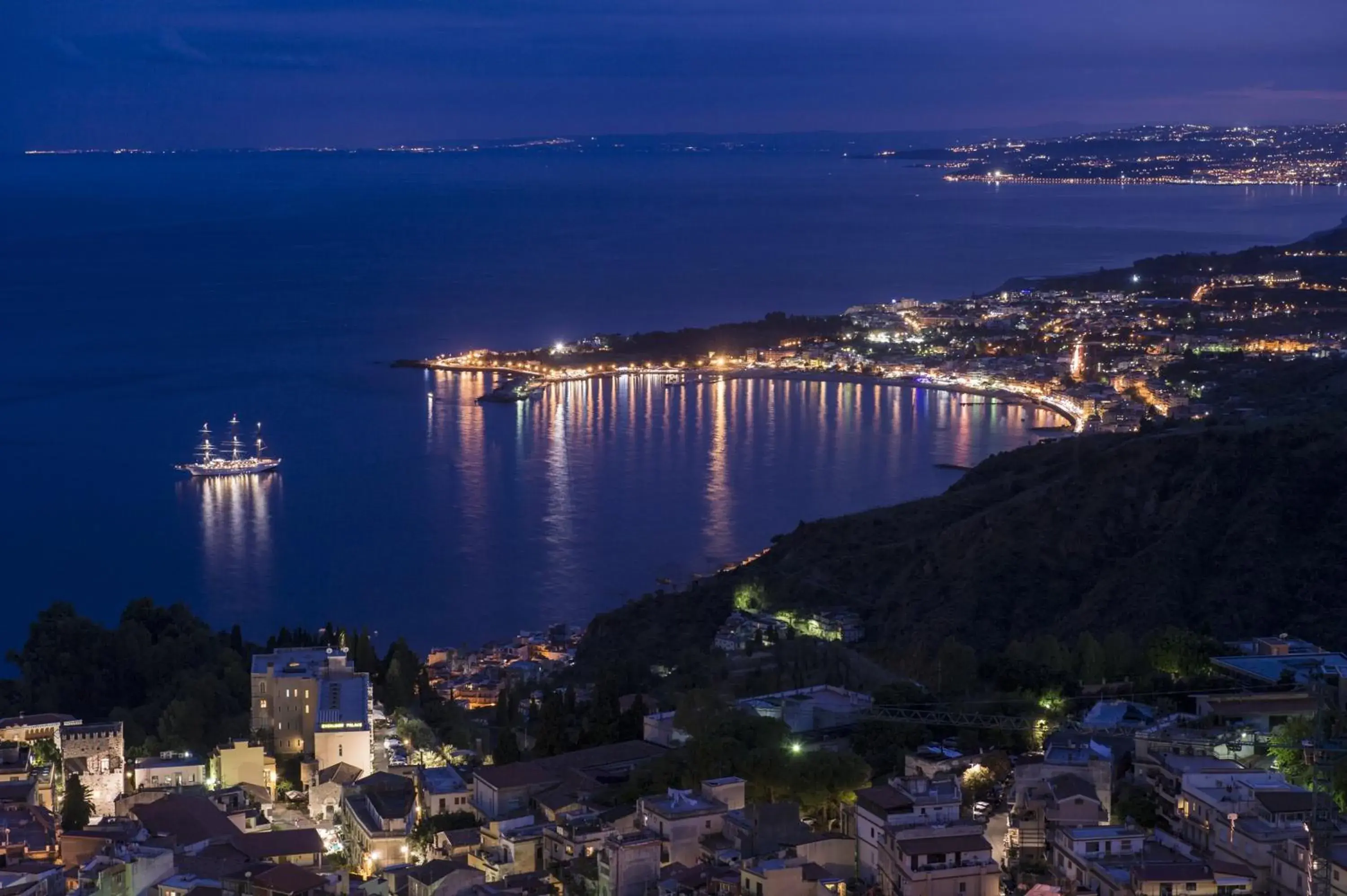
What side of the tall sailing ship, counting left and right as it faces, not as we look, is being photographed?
left

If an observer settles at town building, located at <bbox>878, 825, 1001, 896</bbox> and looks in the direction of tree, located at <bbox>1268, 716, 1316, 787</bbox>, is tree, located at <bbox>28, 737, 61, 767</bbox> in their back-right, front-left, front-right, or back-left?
back-left

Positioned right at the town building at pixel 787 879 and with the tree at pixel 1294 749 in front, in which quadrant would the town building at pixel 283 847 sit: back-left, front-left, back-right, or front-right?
back-left

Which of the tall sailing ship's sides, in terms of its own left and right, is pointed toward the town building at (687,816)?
left

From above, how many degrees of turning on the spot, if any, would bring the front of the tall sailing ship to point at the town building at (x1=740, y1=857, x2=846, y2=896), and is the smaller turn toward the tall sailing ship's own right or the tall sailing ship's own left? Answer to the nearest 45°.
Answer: approximately 90° to the tall sailing ship's own left

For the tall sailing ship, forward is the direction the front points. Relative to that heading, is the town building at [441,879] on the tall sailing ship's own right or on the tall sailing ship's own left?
on the tall sailing ship's own left

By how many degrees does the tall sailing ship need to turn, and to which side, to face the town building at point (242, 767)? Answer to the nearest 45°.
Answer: approximately 90° to its left

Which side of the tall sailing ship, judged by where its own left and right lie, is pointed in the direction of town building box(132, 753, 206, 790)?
left

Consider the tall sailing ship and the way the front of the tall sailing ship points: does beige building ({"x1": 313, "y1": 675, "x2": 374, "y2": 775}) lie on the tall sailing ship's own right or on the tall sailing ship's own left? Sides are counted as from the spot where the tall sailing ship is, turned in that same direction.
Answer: on the tall sailing ship's own left

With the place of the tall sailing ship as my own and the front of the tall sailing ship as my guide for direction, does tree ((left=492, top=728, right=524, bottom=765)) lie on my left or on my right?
on my left

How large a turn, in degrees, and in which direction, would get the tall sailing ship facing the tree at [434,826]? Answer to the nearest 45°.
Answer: approximately 90° to its left

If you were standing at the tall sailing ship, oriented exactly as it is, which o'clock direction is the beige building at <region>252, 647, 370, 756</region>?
The beige building is roughly at 9 o'clock from the tall sailing ship.
